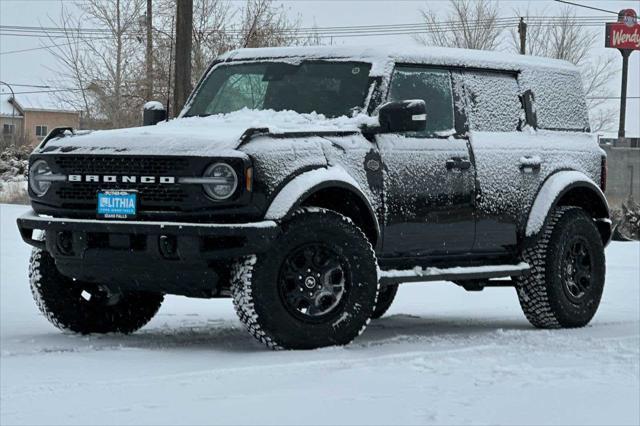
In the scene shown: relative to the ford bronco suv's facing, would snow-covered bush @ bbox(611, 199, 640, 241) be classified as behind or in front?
behind

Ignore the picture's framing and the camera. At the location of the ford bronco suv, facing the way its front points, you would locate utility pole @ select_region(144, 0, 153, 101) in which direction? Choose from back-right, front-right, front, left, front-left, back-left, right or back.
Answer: back-right

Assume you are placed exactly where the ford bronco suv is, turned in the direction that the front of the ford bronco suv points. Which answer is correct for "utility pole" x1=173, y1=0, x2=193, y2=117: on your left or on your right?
on your right

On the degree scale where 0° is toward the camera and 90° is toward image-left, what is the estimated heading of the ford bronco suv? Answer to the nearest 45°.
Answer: approximately 45°
